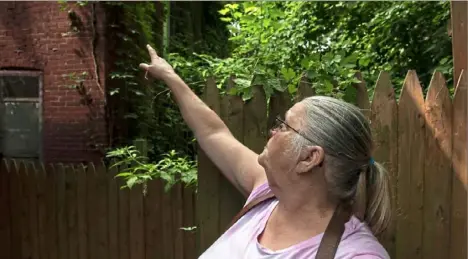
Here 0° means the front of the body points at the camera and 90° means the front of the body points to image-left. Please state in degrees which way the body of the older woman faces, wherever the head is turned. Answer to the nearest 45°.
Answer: approximately 45°

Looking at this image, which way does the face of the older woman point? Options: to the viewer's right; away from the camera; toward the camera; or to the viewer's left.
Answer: to the viewer's left

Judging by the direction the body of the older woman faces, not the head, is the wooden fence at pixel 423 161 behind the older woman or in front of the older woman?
behind

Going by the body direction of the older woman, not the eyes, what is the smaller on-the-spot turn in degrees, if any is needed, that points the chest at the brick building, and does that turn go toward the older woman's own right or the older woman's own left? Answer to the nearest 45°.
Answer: approximately 90° to the older woman's own right
